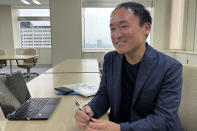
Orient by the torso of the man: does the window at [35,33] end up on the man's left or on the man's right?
on the man's right

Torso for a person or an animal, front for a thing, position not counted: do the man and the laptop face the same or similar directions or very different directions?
very different directions

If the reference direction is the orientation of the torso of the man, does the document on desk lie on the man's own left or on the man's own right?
on the man's own right

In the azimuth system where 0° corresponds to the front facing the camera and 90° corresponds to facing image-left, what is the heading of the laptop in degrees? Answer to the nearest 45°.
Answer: approximately 270°

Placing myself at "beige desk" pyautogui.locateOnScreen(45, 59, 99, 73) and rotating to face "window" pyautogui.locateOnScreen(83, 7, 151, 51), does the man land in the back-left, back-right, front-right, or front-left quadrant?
back-right

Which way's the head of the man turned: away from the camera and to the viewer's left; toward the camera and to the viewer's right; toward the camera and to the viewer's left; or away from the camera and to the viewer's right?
toward the camera and to the viewer's left

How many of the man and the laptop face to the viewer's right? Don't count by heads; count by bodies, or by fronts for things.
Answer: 1

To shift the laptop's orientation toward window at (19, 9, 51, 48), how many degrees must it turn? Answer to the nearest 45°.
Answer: approximately 90° to its left

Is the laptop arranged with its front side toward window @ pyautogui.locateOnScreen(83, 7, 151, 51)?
no

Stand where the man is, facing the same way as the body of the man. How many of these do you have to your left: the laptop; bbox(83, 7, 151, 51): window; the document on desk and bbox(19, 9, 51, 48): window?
0

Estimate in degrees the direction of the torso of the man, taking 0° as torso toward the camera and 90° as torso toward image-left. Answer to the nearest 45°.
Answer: approximately 45°

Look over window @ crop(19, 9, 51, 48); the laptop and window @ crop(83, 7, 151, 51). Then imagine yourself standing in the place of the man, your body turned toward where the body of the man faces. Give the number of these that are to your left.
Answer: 0
